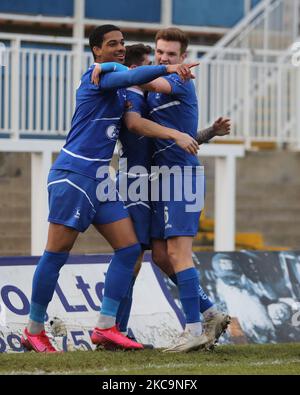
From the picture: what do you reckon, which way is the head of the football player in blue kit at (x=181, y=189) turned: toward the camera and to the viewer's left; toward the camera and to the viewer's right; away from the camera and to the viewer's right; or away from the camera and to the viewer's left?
toward the camera and to the viewer's left

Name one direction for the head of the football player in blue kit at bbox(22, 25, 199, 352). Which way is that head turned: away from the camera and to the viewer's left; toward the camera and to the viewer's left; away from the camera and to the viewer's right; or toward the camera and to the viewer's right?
toward the camera and to the viewer's right

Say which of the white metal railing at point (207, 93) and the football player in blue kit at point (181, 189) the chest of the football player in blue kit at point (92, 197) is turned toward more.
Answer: the football player in blue kit

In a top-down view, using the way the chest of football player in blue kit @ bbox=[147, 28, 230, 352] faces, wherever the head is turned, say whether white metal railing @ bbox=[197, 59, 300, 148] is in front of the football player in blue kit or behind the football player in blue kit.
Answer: behind

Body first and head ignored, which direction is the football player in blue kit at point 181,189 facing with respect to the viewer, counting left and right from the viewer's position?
facing the viewer and to the left of the viewer

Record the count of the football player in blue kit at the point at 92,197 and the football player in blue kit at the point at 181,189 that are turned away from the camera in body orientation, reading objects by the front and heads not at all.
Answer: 0

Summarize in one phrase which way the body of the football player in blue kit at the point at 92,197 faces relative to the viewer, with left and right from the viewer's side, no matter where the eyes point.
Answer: facing the viewer and to the right of the viewer

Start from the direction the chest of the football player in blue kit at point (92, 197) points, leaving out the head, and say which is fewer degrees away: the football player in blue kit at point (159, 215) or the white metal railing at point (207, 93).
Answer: the football player in blue kit

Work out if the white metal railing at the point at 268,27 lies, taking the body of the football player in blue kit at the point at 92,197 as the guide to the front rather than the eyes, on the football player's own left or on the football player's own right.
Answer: on the football player's own left

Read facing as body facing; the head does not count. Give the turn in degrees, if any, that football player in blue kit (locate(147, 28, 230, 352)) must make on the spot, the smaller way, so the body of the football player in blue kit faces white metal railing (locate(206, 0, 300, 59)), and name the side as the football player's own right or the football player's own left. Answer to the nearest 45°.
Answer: approximately 135° to the football player's own right

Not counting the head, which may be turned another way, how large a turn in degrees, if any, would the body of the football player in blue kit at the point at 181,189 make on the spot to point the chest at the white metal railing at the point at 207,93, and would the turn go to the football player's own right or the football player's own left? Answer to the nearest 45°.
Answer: approximately 135° to the football player's own right
